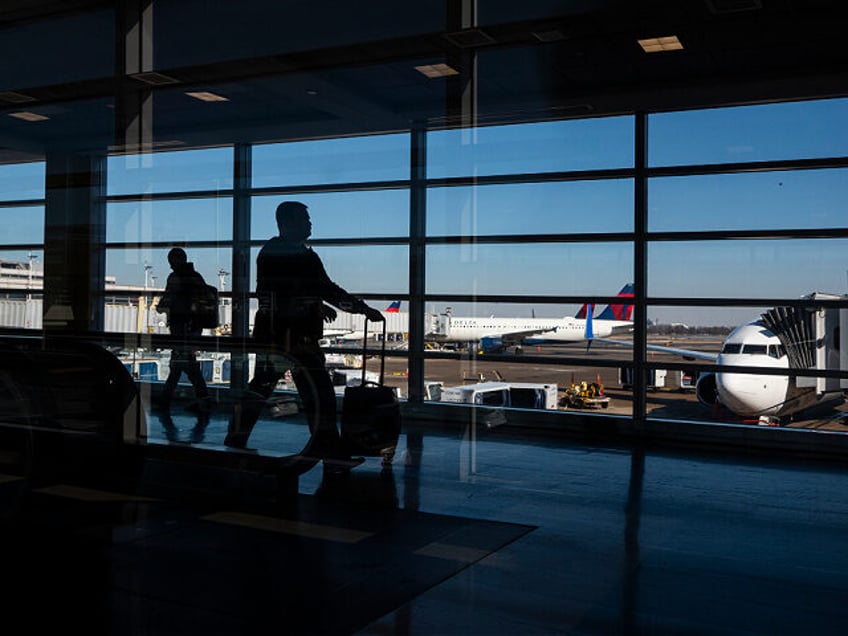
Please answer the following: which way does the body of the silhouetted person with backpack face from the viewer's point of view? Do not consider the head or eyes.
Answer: to the viewer's left

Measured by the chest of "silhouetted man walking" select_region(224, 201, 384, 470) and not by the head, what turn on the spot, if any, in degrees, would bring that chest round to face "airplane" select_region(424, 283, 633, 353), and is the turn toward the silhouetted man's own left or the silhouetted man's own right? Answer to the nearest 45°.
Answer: approximately 45° to the silhouetted man's own left

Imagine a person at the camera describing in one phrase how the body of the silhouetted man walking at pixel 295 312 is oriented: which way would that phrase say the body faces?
to the viewer's right

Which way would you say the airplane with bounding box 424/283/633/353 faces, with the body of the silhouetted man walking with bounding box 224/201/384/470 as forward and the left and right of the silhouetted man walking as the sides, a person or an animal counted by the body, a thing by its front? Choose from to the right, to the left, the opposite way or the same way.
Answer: the opposite way

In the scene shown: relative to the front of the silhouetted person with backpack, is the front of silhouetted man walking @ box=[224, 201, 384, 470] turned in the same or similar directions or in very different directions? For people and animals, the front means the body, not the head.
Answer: very different directions

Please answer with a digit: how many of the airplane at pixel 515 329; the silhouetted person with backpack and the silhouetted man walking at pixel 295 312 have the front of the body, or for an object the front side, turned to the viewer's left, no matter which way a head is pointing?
2

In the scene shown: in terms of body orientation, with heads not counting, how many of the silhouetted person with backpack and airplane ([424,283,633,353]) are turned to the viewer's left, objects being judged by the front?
2

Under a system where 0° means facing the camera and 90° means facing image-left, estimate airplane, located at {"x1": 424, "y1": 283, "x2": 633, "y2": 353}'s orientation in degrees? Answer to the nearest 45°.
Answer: approximately 90°

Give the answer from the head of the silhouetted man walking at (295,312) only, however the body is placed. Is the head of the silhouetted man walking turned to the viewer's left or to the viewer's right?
to the viewer's right

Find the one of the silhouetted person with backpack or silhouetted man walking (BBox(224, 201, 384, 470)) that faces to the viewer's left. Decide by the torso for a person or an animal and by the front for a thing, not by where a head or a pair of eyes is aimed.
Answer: the silhouetted person with backpack
